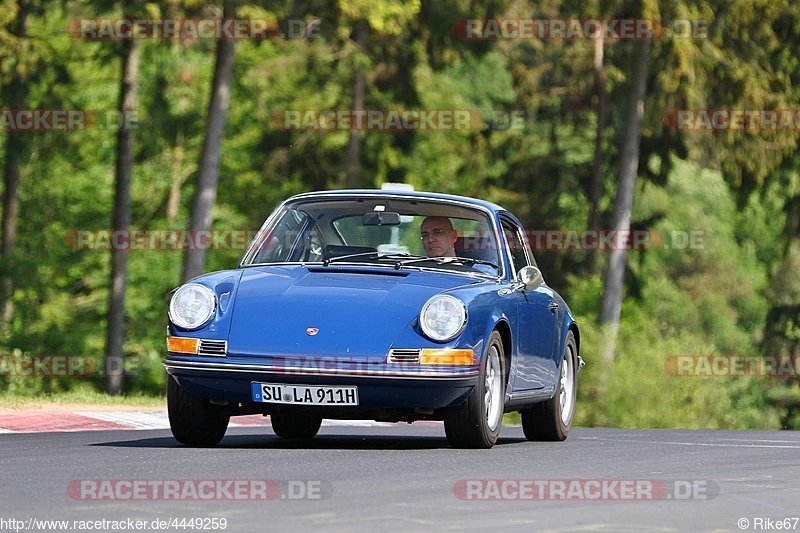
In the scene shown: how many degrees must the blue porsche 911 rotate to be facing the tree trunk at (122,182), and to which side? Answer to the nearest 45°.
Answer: approximately 180°

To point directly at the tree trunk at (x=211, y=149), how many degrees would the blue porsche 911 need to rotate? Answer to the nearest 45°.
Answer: approximately 180°

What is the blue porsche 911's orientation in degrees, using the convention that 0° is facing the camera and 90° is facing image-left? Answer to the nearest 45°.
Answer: approximately 0°

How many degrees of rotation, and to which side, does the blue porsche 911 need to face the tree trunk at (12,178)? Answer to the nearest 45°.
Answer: approximately 180°

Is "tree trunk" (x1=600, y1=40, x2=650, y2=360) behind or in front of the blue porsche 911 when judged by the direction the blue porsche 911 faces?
behind

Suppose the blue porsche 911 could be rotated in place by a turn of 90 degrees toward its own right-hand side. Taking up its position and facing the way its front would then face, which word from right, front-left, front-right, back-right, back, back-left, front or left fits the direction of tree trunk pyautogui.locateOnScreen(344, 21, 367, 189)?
right
